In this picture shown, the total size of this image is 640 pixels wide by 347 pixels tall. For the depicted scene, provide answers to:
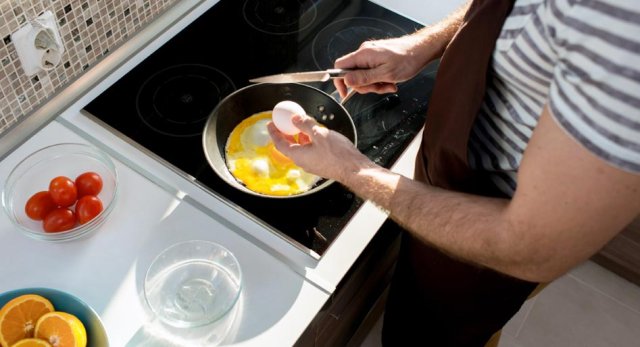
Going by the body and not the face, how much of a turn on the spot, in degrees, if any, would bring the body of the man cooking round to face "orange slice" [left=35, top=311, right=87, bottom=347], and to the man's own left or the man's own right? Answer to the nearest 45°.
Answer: approximately 45° to the man's own left

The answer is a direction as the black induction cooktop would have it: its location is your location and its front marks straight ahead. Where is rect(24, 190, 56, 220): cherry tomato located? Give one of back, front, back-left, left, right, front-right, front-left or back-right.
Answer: right

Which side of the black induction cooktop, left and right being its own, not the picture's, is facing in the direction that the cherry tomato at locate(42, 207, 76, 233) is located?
right

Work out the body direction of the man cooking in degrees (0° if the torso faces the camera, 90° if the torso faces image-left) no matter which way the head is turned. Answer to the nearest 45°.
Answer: approximately 90°

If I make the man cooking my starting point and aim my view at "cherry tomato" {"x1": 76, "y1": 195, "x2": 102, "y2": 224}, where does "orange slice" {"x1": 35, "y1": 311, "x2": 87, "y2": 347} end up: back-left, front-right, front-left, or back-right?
front-left

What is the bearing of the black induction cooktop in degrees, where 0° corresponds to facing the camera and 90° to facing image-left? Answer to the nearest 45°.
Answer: approximately 315°

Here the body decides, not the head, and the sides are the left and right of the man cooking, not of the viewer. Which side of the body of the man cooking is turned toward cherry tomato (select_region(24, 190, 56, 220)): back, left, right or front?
front

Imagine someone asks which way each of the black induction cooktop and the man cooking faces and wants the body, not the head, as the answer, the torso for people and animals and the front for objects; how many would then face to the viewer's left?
1

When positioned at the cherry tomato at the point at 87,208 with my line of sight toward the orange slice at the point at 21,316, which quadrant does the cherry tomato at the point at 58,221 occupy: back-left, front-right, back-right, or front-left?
front-right

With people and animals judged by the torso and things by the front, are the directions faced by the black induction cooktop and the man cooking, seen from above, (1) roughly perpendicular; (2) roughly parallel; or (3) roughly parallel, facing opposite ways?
roughly parallel, facing opposite ways

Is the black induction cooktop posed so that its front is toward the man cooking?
yes
